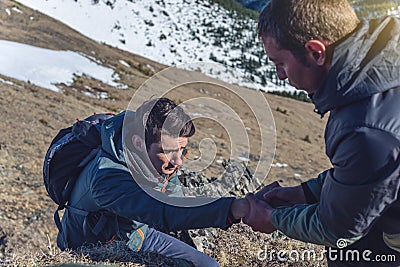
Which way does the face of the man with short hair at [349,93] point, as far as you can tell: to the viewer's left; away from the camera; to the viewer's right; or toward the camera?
to the viewer's left

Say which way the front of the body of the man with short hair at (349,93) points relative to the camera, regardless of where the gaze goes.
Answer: to the viewer's left

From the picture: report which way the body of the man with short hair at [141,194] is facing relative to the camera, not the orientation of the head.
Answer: to the viewer's right

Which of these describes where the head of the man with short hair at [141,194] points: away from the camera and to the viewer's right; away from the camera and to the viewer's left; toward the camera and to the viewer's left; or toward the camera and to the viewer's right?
toward the camera and to the viewer's right
